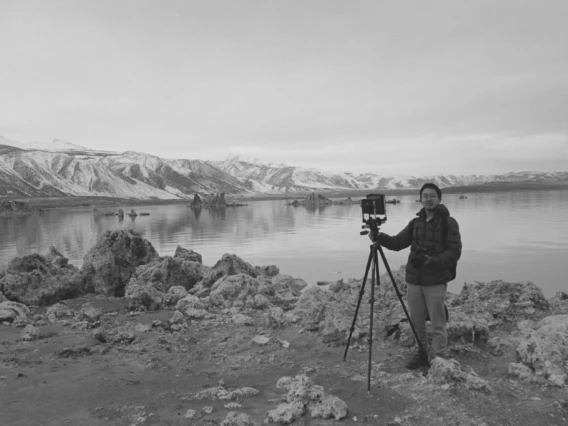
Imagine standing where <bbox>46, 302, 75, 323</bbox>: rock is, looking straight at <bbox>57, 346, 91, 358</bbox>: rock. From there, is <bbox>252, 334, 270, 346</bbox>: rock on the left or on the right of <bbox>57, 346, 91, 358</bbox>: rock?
left

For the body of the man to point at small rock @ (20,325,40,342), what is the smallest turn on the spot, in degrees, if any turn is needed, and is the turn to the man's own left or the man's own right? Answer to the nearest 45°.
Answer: approximately 45° to the man's own right

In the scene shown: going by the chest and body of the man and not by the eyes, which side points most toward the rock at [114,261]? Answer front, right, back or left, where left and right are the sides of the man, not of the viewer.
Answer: right

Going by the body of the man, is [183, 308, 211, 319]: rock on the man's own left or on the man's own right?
on the man's own right

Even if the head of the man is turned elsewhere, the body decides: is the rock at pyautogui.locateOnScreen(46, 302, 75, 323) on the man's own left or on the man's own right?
on the man's own right

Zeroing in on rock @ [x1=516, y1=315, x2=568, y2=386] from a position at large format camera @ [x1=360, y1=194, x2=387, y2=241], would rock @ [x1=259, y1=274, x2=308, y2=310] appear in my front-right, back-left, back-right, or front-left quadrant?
back-left

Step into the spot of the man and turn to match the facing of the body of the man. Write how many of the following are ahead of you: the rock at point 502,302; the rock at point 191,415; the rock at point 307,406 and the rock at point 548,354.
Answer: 2

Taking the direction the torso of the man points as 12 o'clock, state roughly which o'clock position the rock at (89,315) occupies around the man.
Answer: The rock is roughly at 2 o'clock from the man.
